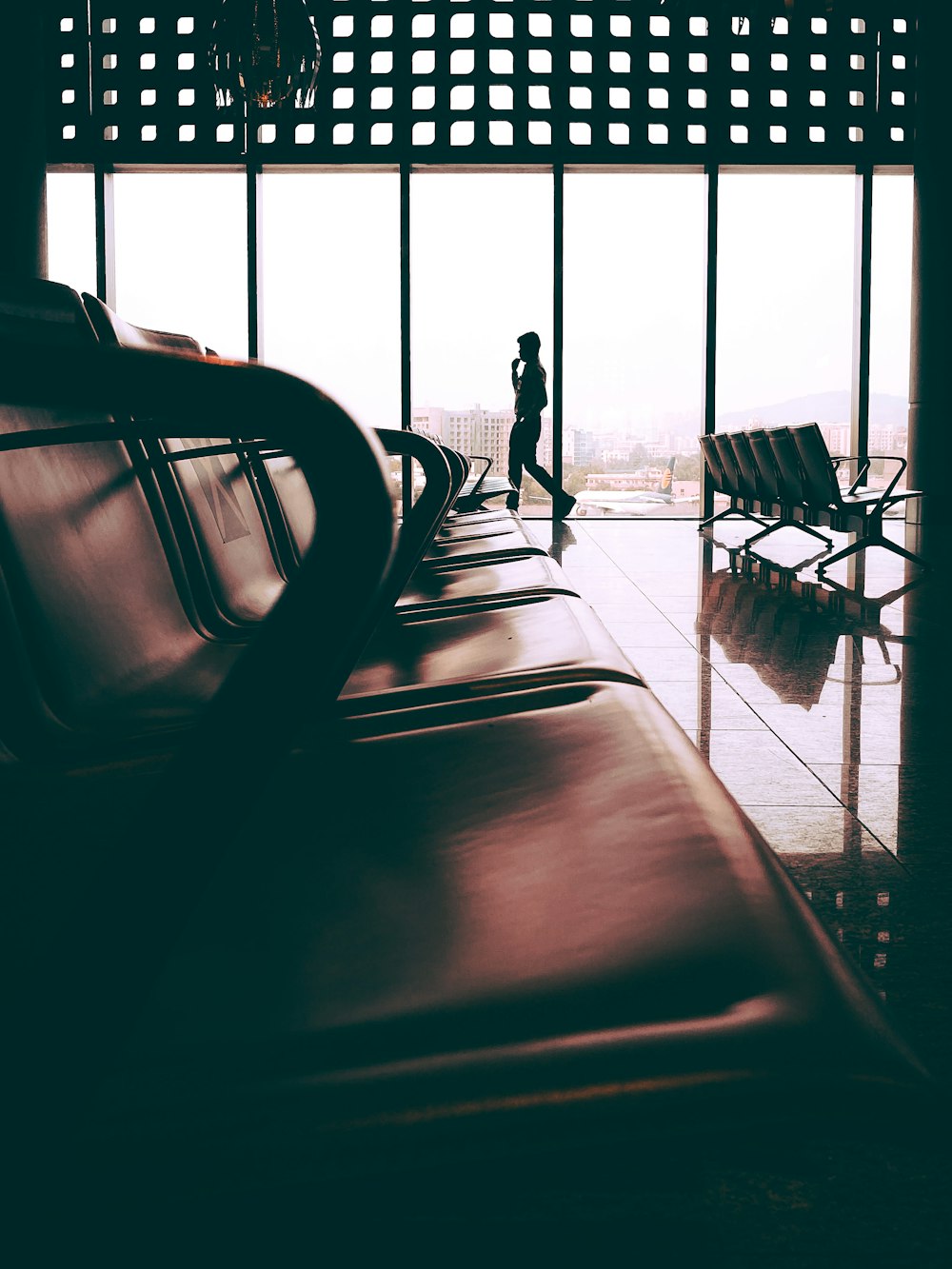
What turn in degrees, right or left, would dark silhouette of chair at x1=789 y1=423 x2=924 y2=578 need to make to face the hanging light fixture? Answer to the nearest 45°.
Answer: approximately 180°

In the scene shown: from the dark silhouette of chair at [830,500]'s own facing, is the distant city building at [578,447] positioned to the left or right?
on its left

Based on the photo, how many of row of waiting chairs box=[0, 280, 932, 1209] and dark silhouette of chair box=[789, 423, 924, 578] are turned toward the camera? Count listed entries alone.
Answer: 0

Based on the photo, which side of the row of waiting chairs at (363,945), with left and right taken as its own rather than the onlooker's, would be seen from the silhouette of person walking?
left

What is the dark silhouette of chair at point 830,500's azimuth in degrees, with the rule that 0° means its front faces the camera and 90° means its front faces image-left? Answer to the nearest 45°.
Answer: approximately 225°

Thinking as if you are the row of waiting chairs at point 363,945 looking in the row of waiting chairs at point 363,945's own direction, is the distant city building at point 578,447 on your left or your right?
on your left

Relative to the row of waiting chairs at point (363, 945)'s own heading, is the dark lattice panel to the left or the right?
on its left

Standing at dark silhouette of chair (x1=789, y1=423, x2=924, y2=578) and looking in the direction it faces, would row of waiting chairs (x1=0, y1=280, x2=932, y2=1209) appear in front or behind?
behind

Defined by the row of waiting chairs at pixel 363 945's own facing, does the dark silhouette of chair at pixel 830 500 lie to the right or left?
on its left

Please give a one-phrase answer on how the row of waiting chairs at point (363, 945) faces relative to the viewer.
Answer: facing to the right of the viewer
